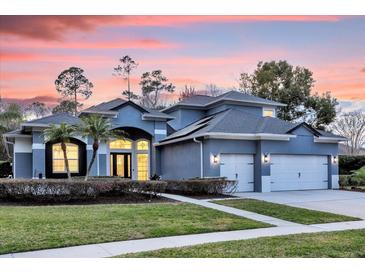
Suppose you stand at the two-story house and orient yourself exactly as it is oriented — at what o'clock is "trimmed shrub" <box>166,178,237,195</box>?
The trimmed shrub is roughly at 12 o'clock from the two-story house.

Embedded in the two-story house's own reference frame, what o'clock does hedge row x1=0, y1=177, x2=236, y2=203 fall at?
The hedge row is roughly at 1 o'clock from the two-story house.

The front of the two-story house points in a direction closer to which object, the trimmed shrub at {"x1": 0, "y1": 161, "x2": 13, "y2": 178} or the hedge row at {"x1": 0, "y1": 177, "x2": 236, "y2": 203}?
the hedge row

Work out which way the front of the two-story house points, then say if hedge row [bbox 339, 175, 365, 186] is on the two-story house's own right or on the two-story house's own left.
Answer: on the two-story house's own left

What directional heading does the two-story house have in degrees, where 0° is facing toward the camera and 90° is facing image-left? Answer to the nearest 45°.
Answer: approximately 0°
